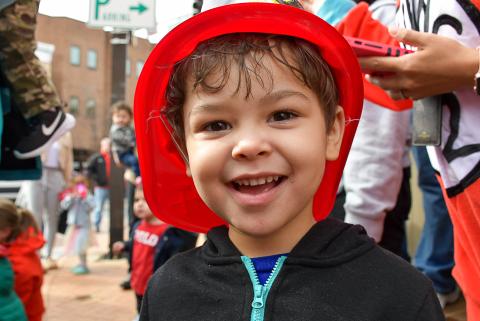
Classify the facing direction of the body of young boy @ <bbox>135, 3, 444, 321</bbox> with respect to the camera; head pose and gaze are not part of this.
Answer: toward the camera

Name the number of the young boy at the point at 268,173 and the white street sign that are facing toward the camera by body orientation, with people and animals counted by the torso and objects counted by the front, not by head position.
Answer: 2

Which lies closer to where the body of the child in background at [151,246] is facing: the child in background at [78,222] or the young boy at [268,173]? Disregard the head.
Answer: the young boy

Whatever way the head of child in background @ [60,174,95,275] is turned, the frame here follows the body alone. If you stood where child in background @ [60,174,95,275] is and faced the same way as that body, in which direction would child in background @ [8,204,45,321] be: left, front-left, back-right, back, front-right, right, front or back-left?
front

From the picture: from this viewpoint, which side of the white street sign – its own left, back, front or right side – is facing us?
front

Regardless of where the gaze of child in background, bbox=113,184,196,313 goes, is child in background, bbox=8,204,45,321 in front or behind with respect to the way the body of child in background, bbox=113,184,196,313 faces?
in front

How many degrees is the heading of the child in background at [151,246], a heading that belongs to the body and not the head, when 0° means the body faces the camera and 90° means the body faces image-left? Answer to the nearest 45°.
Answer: approximately 45°

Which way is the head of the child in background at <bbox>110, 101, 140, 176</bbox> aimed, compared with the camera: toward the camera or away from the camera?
toward the camera

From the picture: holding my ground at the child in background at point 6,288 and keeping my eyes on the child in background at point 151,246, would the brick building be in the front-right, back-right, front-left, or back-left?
front-left

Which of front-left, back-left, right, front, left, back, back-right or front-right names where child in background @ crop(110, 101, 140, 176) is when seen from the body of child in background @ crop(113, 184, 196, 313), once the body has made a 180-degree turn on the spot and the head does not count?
front-left

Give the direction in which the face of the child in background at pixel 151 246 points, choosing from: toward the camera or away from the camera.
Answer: toward the camera

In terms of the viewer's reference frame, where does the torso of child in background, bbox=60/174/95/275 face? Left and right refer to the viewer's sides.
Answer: facing the viewer
